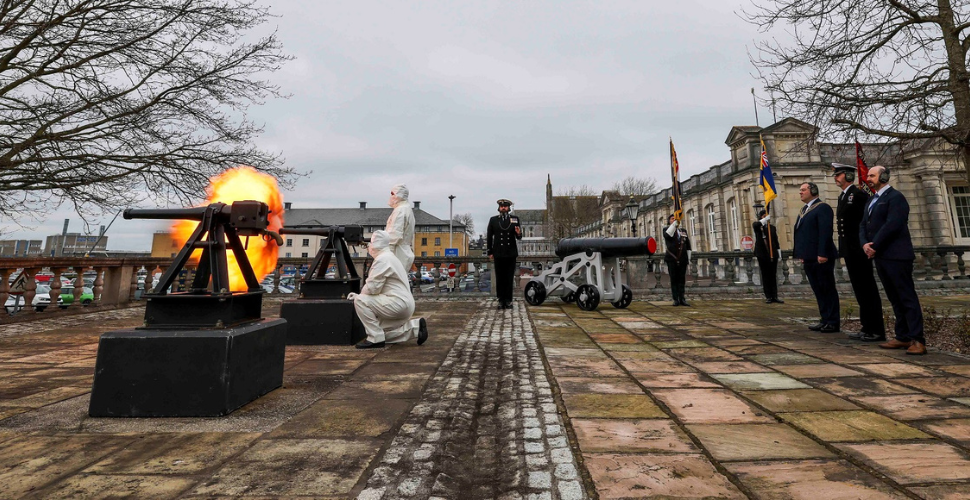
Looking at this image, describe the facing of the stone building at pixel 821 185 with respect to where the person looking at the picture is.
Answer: facing the viewer and to the left of the viewer

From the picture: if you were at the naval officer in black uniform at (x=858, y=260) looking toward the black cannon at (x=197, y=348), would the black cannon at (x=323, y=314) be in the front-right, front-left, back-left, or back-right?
front-right

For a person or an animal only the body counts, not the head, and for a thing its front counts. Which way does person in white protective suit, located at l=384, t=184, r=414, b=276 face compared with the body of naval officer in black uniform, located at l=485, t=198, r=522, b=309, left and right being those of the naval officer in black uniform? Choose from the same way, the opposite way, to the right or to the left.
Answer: to the right

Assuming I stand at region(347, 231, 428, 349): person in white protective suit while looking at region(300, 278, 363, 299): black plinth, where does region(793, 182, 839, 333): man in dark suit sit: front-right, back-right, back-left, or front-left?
back-right

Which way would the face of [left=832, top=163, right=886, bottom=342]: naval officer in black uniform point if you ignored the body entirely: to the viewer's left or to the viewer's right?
to the viewer's left

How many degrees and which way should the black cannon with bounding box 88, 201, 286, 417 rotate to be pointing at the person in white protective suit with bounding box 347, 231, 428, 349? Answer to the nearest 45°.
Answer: approximately 135° to its right

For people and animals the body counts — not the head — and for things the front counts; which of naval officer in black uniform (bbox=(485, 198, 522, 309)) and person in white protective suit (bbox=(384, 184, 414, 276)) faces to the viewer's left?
the person in white protective suit

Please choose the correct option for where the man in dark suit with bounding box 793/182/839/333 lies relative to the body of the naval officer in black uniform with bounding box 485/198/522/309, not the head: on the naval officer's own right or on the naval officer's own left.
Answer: on the naval officer's own left

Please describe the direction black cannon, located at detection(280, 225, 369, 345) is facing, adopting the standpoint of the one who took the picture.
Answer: facing to the left of the viewer

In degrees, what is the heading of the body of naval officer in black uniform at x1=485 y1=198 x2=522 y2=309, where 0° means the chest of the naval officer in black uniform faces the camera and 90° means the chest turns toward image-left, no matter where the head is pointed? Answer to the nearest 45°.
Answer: approximately 0°

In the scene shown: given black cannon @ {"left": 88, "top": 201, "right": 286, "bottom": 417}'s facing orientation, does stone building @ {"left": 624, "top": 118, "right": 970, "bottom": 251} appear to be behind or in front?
behind

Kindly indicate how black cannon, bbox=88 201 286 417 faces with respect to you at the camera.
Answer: facing to the left of the viewer
